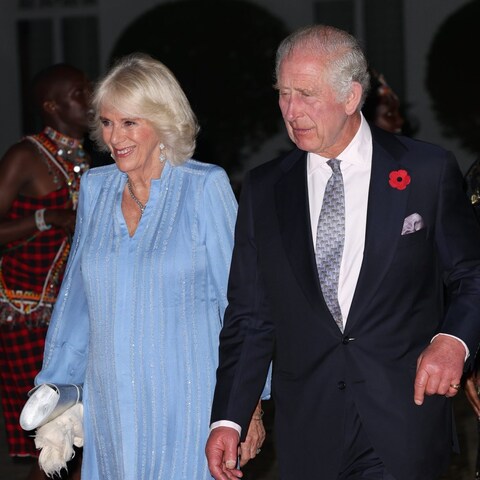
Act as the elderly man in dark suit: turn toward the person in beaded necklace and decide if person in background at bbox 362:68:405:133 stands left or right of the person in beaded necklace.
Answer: right

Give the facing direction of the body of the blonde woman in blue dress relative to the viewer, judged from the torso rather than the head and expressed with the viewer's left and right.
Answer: facing the viewer and to the left of the viewer

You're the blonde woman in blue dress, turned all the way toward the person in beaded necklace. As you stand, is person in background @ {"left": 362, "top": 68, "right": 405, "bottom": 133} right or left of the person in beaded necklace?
right

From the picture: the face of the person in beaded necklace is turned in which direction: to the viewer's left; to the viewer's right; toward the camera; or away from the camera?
to the viewer's right

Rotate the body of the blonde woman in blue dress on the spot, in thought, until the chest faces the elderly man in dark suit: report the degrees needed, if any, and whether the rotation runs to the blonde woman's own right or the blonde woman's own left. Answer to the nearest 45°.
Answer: approximately 90° to the blonde woman's own left

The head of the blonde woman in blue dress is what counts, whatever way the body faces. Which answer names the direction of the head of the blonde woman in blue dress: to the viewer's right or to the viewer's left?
to the viewer's left

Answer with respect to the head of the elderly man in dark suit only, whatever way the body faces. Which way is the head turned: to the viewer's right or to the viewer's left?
to the viewer's left

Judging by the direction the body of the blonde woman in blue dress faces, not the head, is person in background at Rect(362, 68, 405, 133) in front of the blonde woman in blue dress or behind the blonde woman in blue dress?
behind

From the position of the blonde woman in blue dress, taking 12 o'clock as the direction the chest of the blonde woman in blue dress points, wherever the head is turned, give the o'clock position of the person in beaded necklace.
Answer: The person in beaded necklace is roughly at 4 o'clock from the blonde woman in blue dress.
